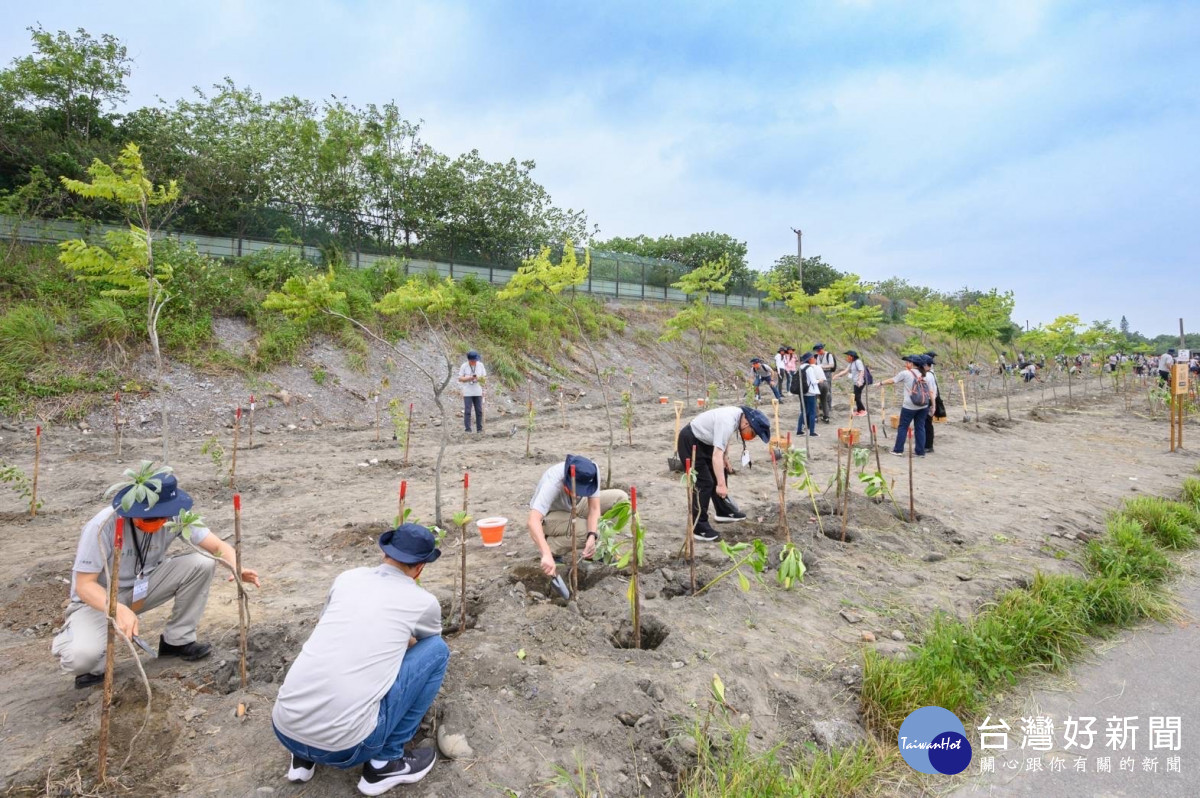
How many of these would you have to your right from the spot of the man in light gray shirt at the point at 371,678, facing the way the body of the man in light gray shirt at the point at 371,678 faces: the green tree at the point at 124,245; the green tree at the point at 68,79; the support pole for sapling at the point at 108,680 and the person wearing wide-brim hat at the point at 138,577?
0

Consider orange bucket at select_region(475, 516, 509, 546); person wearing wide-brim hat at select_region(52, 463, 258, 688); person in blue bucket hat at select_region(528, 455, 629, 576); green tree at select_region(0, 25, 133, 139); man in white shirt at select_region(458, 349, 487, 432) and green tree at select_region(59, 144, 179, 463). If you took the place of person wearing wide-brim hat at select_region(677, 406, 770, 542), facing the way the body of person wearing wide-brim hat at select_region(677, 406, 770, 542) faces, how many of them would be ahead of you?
0

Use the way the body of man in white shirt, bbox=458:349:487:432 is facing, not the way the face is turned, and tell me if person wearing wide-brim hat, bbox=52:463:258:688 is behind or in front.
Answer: in front

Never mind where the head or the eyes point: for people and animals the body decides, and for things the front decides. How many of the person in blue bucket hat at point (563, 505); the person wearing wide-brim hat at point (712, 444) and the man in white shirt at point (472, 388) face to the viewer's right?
1

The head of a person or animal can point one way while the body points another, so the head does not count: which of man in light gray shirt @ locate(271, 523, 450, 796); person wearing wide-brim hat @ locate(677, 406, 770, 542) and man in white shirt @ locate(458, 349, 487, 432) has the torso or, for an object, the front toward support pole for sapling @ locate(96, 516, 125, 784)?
man in white shirt @ locate(458, 349, 487, 432)

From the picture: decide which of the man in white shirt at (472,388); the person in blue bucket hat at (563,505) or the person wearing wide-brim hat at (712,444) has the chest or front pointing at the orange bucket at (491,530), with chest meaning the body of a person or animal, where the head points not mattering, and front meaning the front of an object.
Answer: the man in white shirt

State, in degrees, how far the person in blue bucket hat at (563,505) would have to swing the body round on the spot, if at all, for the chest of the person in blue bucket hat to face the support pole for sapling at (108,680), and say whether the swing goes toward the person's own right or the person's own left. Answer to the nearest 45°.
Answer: approximately 45° to the person's own right

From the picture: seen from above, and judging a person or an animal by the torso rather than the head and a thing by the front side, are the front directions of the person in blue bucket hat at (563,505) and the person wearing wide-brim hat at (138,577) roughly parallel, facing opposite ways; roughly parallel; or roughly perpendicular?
roughly perpendicular

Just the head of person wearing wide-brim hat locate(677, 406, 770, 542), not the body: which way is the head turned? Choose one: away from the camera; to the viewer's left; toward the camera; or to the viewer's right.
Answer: to the viewer's right

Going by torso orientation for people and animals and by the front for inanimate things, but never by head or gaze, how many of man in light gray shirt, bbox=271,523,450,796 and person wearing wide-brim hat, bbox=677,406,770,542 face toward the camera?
0

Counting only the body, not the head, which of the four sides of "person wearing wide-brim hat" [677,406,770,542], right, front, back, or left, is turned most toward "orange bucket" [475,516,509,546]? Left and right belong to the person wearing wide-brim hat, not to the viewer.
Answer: back

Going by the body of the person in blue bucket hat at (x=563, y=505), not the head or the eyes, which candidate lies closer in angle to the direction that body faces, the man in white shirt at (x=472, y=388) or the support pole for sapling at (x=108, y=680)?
the support pole for sapling

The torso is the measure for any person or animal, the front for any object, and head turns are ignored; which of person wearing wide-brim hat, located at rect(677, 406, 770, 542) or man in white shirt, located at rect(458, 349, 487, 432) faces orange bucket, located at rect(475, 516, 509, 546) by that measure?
the man in white shirt

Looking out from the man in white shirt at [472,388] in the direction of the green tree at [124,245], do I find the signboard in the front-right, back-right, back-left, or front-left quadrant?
back-left

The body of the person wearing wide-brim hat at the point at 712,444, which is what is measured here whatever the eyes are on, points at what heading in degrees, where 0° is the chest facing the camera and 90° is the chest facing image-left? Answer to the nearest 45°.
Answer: approximately 270°

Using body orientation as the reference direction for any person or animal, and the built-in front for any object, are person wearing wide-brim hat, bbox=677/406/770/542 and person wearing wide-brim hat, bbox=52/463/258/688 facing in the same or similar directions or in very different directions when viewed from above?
same or similar directions

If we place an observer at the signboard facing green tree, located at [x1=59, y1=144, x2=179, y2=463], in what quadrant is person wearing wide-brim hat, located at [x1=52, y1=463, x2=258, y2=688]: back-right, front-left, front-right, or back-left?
front-left

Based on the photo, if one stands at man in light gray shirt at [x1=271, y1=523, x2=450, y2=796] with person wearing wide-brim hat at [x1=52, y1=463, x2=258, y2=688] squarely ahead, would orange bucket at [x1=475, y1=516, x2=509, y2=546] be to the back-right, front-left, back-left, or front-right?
front-right

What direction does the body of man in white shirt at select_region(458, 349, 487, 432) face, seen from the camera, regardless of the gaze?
toward the camera

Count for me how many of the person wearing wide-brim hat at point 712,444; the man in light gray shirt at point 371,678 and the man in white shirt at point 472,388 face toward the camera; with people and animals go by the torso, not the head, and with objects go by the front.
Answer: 1

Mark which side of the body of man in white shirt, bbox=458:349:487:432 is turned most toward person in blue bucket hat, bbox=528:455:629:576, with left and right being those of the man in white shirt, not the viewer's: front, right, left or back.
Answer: front

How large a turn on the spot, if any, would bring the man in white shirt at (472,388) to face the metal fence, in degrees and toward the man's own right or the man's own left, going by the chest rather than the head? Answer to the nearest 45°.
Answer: approximately 180°

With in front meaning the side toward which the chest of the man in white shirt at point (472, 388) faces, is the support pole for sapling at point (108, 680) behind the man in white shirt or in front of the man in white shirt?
in front
